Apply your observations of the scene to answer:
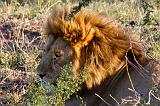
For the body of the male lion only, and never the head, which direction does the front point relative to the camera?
to the viewer's left

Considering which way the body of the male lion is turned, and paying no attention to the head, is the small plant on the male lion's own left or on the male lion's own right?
on the male lion's own left
